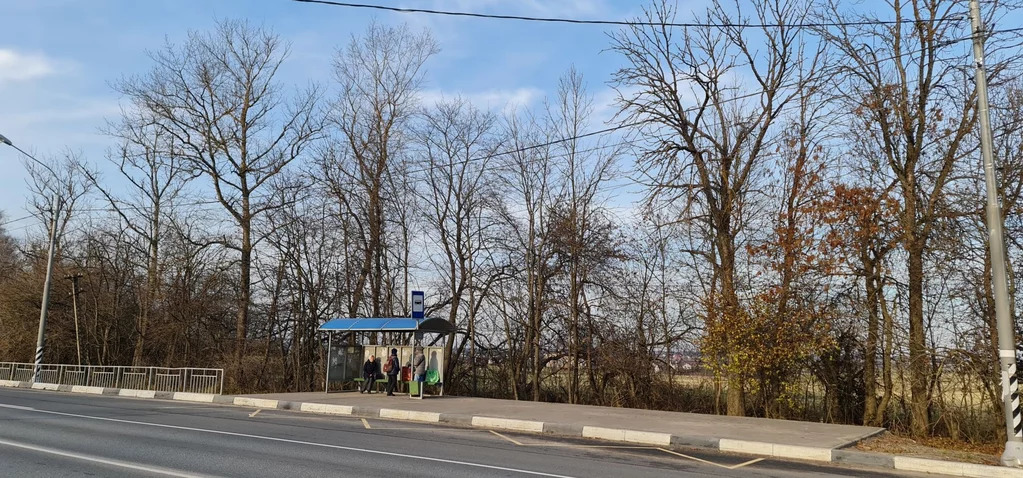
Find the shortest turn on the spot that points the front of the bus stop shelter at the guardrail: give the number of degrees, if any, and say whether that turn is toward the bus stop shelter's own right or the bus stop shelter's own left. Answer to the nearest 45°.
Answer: approximately 90° to the bus stop shelter's own right

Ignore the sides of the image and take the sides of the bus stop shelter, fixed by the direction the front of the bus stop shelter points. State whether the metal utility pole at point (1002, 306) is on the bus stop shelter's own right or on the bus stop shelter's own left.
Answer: on the bus stop shelter's own left

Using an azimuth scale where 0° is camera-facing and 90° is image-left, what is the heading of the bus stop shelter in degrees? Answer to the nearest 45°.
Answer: approximately 45°
